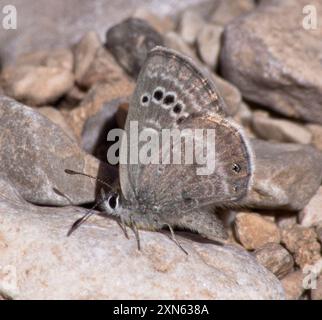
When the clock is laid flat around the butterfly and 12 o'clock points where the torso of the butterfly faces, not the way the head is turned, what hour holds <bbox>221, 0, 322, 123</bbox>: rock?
The rock is roughly at 4 o'clock from the butterfly.

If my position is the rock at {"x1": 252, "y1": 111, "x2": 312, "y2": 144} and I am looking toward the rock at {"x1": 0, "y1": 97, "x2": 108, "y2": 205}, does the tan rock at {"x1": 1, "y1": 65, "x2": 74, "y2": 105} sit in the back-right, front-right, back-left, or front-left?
front-right

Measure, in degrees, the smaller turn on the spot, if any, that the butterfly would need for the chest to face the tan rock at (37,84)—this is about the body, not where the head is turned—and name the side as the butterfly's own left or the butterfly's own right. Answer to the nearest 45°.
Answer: approximately 45° to the butterfly's own right

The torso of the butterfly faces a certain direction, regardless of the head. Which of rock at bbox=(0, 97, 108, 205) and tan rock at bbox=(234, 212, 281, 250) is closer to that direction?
the rock

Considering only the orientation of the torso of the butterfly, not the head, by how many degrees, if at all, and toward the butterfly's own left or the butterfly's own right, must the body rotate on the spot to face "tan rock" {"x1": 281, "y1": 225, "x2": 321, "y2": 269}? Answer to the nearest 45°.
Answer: approximately 180°

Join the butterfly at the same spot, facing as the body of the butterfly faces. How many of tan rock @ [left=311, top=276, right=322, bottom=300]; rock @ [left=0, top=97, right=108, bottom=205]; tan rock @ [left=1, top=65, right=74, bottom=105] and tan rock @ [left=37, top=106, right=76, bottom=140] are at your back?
1

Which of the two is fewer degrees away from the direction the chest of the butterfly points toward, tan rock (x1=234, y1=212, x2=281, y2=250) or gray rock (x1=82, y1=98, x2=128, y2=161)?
the gray rock

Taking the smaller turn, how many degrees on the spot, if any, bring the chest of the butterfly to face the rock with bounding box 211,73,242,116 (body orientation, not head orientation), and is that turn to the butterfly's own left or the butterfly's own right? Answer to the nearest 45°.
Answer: approximately 90° to the butterfly's own right

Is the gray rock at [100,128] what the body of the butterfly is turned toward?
no

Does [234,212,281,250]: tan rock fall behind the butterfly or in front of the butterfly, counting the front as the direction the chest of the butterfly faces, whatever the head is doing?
behind

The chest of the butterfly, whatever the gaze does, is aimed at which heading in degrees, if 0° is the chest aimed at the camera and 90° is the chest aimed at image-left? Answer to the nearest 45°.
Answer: approximately 90°

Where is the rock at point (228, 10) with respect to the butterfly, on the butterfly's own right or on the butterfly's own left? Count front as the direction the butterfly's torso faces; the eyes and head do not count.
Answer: on the butterfly's own right

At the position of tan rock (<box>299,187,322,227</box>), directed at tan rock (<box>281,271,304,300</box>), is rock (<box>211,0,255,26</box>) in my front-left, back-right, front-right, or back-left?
back-right

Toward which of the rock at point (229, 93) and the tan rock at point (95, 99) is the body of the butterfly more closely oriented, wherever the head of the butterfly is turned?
the tan rock

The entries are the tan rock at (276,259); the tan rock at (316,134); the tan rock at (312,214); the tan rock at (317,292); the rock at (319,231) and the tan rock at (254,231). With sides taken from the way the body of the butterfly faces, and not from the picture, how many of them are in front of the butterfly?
0

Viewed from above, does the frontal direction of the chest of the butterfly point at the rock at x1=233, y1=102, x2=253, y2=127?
no

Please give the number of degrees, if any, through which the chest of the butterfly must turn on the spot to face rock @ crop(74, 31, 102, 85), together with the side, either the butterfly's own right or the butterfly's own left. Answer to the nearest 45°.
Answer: approximately 90° to the butterfly's own right

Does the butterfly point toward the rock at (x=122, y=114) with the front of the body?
no

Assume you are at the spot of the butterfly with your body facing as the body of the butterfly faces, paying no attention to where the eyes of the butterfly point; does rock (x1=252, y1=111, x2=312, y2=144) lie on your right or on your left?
on your right

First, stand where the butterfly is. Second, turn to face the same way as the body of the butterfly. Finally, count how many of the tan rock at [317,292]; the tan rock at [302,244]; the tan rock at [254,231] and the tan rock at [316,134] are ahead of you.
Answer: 0

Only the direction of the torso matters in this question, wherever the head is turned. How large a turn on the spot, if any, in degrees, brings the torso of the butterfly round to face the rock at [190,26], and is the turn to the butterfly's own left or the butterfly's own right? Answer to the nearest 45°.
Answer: approximately 90° to the butterfly's own right
